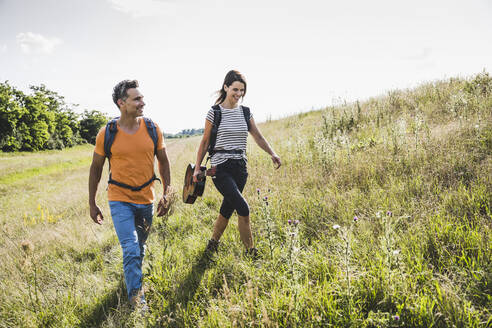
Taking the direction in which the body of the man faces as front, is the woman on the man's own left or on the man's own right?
on the man's own left

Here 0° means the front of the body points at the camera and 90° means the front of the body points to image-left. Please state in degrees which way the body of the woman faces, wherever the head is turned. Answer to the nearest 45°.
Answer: approximately 315°

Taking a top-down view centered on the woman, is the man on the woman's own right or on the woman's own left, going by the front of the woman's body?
on the woman's own right

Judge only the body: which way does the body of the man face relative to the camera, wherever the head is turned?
toward the camera

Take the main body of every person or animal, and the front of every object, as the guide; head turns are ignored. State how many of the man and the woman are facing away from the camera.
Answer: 0
